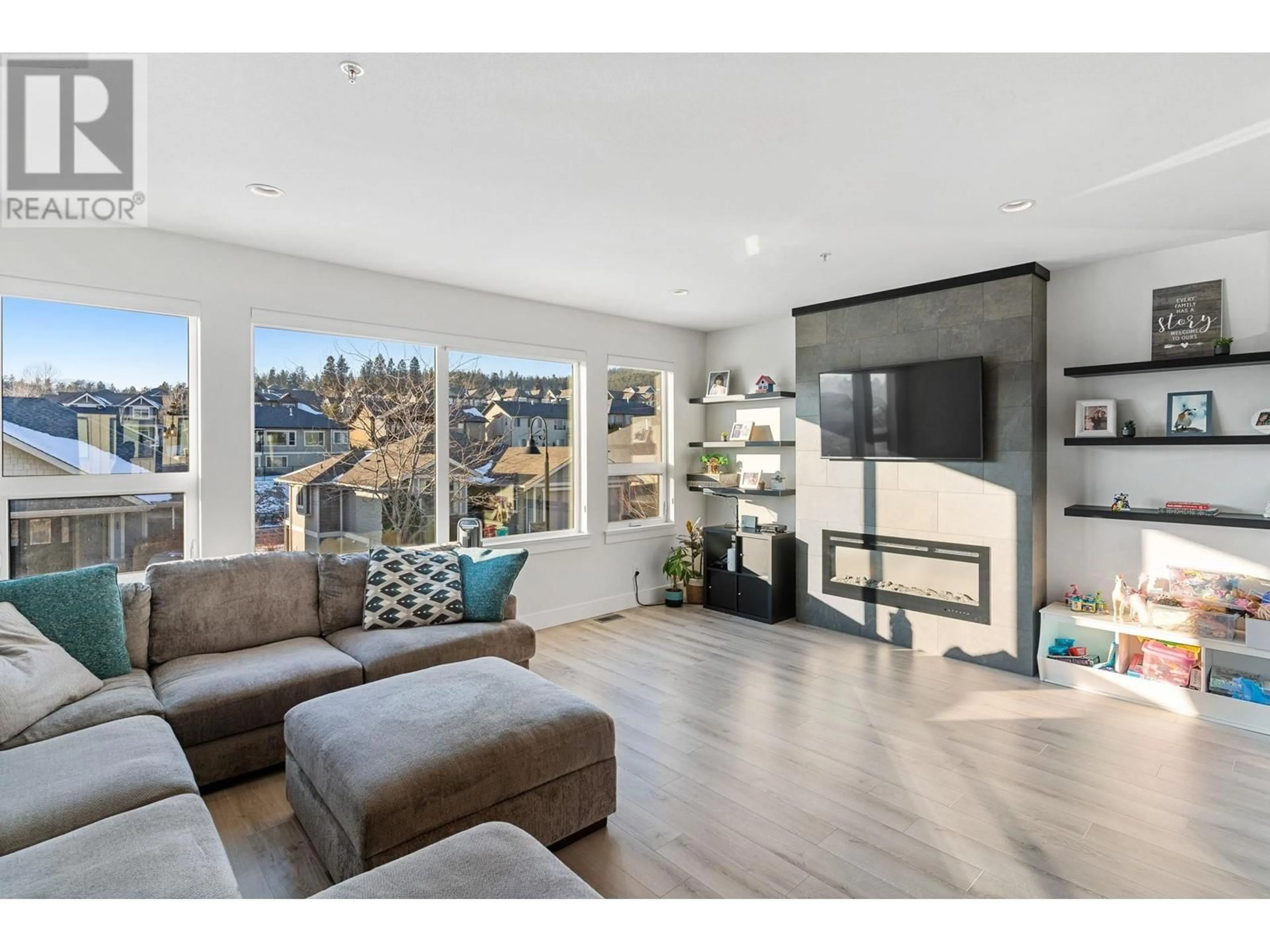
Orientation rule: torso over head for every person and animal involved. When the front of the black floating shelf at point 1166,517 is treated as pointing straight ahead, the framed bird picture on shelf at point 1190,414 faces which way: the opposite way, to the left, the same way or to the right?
the same way

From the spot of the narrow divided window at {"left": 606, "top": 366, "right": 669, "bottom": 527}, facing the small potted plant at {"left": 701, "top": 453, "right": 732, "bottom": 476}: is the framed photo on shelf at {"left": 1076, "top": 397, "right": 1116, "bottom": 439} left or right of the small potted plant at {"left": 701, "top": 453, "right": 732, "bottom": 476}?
right

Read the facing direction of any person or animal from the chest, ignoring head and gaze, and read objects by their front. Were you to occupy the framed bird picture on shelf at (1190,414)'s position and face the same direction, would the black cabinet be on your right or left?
on your right

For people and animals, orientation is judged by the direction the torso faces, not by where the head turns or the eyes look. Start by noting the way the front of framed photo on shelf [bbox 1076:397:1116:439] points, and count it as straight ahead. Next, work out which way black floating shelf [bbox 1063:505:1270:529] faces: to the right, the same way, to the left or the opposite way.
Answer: the same way

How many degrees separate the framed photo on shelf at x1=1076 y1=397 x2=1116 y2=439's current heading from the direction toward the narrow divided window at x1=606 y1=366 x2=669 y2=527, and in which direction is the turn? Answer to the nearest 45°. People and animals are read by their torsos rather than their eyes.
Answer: approximately 90° to its right

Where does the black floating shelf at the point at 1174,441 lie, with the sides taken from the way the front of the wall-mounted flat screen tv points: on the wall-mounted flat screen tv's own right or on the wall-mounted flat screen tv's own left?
on the wall-mounted flat screen tv's own left

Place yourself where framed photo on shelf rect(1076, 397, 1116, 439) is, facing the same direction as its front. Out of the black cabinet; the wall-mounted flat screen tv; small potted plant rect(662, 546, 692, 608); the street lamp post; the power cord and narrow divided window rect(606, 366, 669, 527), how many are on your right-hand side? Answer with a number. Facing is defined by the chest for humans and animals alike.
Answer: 6

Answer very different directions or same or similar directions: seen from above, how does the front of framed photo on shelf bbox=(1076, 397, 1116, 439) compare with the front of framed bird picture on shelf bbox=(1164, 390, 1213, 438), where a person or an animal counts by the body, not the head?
same or similar directions

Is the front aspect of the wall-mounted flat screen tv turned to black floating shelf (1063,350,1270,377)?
no

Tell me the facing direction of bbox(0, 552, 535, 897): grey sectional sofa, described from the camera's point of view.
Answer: facing the viewer and to the right of the viewer
